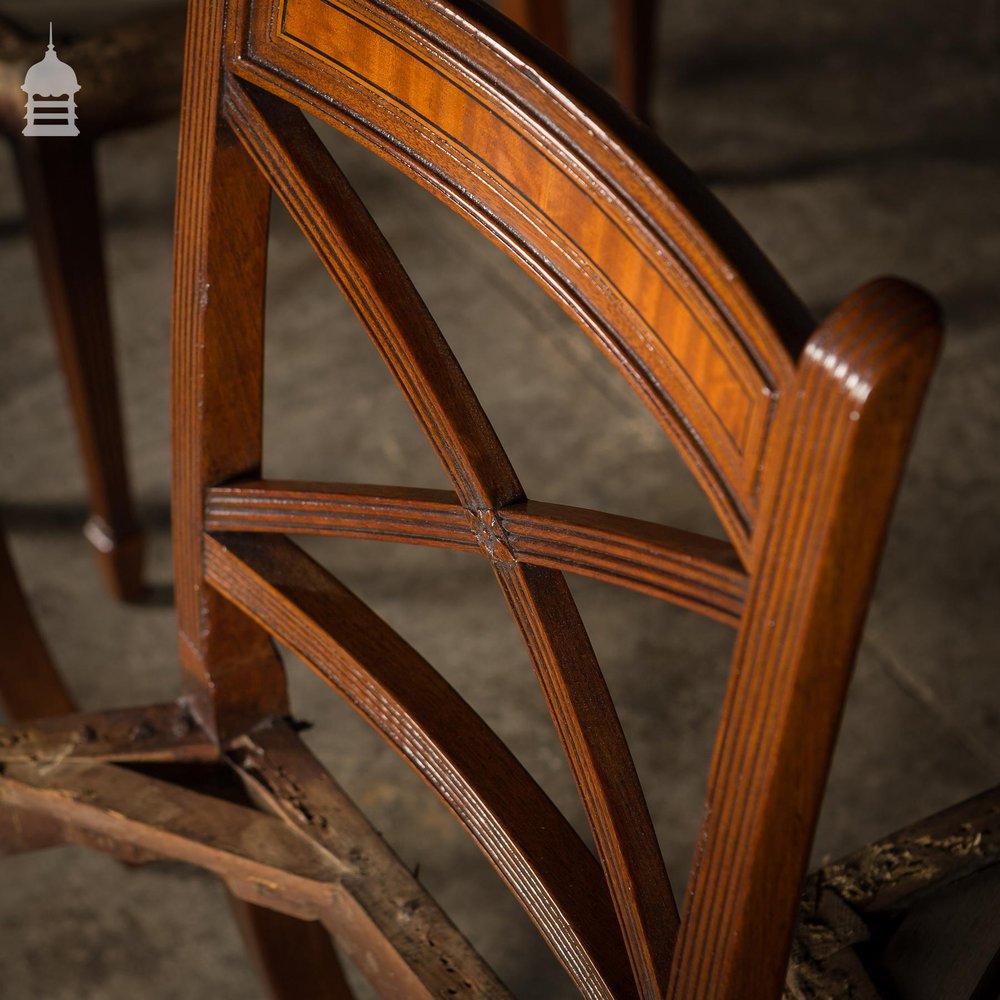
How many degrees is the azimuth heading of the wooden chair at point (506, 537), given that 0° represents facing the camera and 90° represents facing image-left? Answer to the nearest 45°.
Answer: approximately 45°
